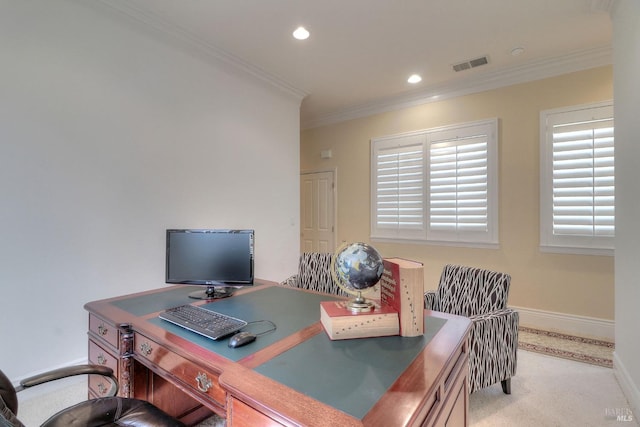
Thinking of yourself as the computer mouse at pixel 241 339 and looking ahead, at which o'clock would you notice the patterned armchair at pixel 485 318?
The patterned armchair is roughly at 1 o'clock from the computer mouse.

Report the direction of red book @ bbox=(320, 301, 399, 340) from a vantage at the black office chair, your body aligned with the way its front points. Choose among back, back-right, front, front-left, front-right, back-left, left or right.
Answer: front

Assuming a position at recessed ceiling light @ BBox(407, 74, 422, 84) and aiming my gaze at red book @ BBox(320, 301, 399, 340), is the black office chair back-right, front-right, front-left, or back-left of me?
front-right

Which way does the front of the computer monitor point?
toward the camera

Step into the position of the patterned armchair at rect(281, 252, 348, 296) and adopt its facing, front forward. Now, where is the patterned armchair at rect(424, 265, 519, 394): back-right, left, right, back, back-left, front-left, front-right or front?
front-left

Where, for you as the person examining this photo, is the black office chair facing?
facing away from the viewer and to the right of the viewer

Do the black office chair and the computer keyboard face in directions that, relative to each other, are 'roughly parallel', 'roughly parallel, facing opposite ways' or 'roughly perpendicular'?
roughly parallel, facing opposite ways

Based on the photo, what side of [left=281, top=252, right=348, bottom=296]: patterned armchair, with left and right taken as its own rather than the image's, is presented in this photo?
front

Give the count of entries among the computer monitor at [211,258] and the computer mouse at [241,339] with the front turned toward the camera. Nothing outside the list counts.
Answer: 1

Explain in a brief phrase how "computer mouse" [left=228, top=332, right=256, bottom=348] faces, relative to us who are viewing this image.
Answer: facing away from the viewer and to the right of the viewer

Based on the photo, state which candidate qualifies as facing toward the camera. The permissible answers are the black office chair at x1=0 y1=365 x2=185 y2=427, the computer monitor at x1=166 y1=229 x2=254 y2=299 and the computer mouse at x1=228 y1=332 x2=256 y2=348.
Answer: the computer monitor

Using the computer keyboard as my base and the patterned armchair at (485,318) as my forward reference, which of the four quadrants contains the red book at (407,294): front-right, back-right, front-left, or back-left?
front-right

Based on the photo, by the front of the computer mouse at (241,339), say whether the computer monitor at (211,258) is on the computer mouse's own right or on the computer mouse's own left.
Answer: on the computer mouse's own left

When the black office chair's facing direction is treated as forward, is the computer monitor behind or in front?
in front

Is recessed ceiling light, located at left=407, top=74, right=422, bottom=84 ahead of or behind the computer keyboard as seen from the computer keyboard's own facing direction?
behind
